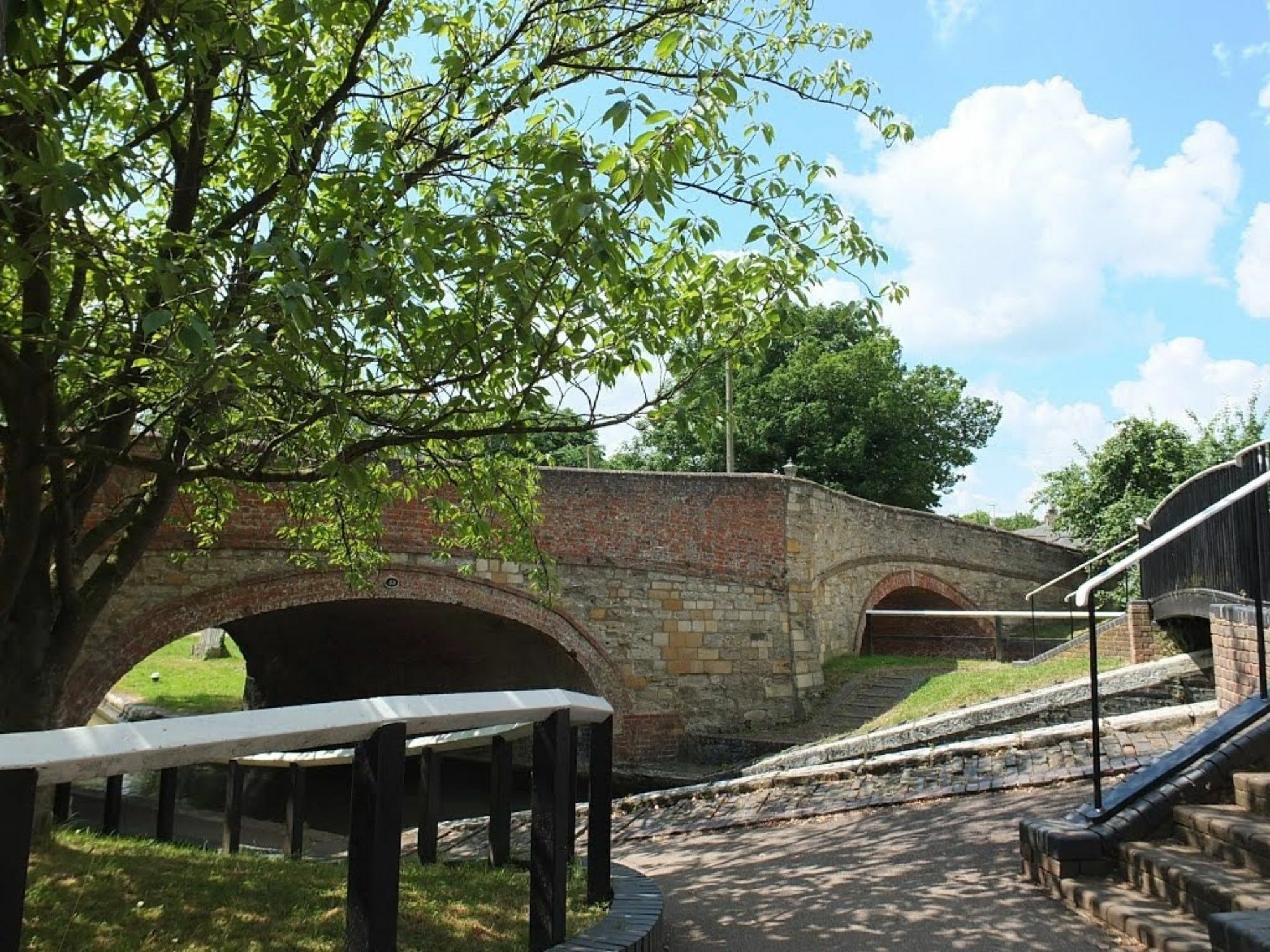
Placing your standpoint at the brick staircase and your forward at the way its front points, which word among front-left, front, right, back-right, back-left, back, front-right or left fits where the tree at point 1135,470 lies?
back-right

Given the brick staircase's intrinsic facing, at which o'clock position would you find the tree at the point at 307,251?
The tree is roughly at 1 o'clock from the brick staircase.

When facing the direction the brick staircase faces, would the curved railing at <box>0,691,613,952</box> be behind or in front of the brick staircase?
in front

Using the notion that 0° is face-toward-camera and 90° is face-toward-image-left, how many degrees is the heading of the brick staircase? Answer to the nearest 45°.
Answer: approximately 45°

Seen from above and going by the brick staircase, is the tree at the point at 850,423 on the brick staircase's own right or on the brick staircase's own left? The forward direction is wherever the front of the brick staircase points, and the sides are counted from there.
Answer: on the brick staircase's own right

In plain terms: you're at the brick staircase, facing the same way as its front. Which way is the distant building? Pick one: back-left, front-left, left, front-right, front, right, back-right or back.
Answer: back-right

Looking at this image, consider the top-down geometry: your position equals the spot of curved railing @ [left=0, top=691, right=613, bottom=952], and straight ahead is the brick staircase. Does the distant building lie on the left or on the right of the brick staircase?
left

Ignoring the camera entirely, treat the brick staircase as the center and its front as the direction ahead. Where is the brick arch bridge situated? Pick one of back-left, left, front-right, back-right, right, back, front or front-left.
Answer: right

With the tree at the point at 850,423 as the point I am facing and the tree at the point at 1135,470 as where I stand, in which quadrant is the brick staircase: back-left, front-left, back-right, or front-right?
back-left

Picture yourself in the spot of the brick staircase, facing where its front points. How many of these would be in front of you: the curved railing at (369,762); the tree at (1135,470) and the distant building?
1

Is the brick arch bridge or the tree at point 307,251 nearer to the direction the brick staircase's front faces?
the tree
